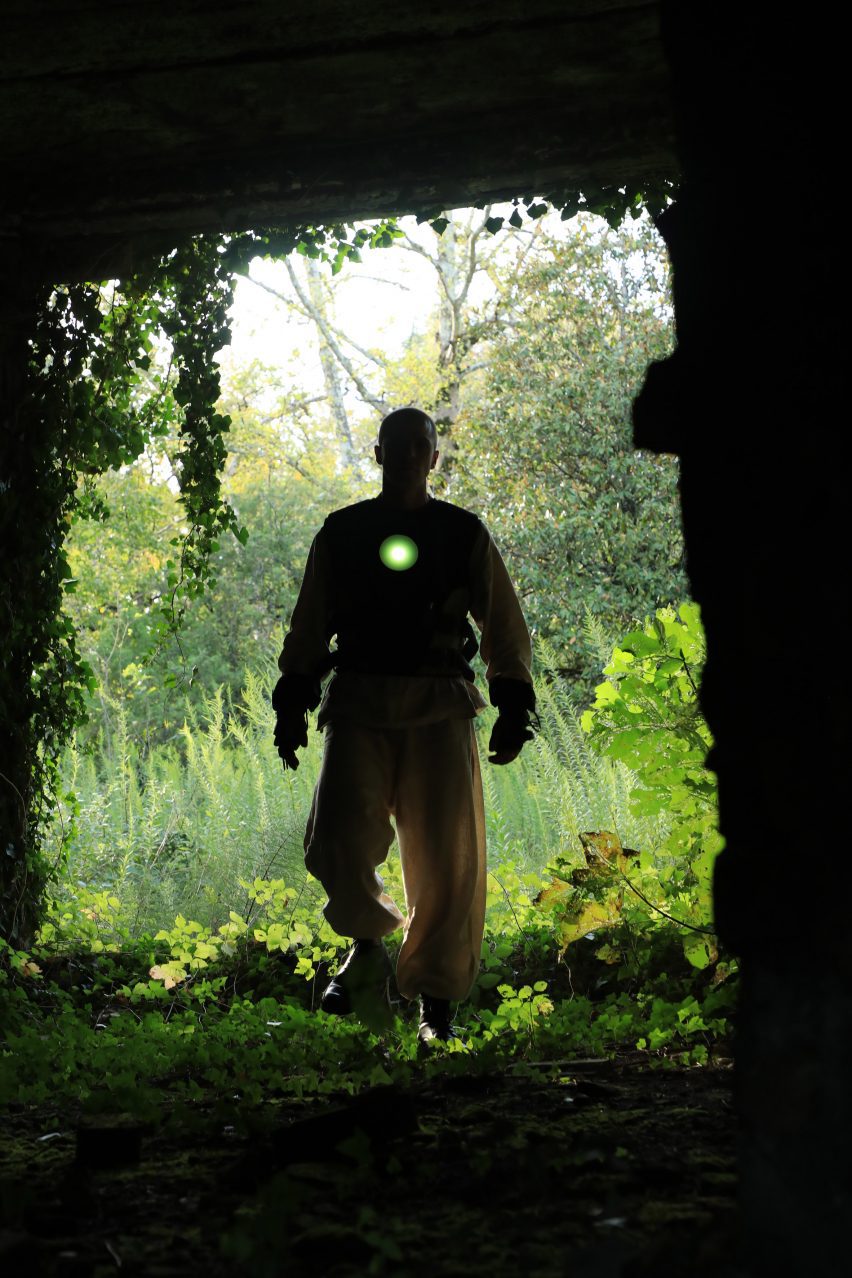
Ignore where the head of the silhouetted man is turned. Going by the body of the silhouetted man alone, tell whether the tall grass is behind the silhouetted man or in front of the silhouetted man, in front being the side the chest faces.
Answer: behind

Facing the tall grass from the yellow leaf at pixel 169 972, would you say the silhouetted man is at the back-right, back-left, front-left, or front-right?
back-right

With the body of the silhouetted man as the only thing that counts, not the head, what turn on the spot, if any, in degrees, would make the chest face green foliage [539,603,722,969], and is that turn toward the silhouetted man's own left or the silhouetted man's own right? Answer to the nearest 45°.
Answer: approximately 90° to the silhouetted man's own left

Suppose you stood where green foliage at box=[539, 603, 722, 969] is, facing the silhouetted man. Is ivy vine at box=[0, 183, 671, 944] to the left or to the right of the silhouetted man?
right

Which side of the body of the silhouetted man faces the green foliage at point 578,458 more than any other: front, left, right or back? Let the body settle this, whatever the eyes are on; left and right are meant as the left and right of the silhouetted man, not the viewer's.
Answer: back

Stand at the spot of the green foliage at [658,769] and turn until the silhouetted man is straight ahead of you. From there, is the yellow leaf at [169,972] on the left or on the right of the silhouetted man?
right

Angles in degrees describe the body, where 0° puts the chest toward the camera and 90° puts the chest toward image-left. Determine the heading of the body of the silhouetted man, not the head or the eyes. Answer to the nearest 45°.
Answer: approximately 0°
